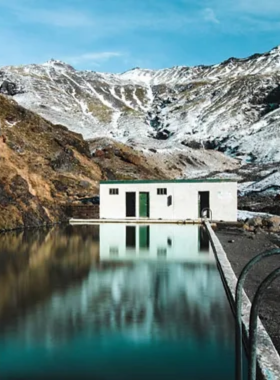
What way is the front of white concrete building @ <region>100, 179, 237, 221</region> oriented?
toward the camera

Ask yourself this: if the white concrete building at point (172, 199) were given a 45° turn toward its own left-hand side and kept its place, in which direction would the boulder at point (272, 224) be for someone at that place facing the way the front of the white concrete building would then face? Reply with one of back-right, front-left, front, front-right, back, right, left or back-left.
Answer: front
